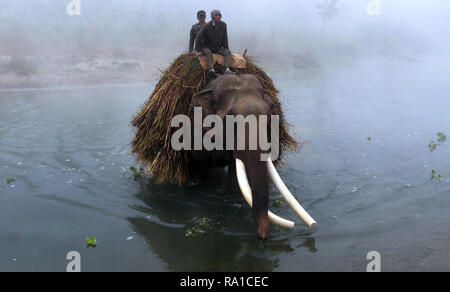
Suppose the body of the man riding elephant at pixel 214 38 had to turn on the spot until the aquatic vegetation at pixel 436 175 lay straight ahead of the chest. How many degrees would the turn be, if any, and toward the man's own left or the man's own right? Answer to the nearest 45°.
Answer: approximately 45° to the man's own left

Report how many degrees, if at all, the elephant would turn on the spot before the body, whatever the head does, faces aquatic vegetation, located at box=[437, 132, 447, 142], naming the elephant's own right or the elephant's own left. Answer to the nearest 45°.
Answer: approximately 90° to the elephant's own left

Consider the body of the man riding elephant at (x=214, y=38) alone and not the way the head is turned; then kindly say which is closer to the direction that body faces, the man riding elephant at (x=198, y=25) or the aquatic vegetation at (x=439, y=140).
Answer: the aquatic vegetation

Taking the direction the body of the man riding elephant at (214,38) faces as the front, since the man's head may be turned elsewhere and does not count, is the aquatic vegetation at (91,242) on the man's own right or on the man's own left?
on the man's own right

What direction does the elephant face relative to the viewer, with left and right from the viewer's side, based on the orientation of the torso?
facing the viewer and to the right of the viewer

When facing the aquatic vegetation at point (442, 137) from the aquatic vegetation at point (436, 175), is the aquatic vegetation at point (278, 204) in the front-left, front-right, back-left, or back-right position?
back-left

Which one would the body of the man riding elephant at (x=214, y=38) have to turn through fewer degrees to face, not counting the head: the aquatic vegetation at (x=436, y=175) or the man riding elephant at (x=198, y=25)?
the aquatic vegetation
